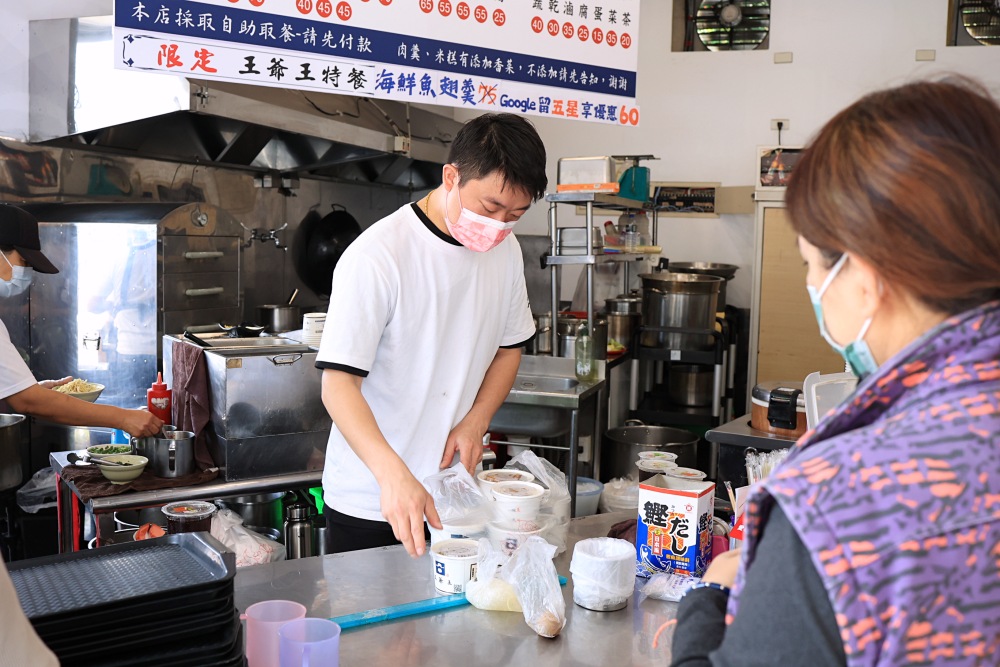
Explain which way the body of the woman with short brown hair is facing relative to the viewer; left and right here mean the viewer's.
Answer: facing away from the viewer and to the left of the viewer

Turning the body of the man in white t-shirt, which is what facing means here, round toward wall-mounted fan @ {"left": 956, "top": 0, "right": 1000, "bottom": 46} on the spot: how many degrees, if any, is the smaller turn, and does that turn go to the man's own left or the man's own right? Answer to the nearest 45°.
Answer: approximately 90° to the man's own left

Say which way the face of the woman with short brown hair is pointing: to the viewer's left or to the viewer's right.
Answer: to the viewer's left

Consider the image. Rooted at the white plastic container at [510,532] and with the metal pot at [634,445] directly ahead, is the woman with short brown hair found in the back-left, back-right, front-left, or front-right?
back-right

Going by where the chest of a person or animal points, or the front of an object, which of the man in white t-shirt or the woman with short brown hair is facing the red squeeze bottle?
the woman with short brown hair

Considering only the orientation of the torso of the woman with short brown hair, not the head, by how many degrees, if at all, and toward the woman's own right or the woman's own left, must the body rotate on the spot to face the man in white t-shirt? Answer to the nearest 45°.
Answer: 0° — they already face them

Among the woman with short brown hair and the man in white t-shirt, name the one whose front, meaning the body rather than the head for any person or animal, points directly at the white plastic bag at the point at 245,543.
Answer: the woman with short brown hair

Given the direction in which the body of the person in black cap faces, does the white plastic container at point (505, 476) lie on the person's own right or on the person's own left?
on the person's own right

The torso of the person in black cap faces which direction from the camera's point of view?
to the viewer's right

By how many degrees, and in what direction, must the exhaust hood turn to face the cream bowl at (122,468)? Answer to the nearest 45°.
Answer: approximately 45° to its right
